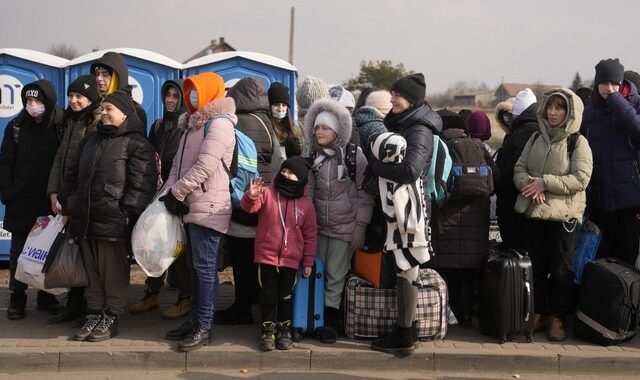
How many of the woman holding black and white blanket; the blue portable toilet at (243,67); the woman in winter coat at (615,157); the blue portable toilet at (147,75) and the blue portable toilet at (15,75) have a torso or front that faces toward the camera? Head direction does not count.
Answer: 4

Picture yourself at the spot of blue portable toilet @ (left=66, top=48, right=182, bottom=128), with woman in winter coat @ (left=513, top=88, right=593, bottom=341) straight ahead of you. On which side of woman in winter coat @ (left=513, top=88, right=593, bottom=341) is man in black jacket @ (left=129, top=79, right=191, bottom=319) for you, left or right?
right

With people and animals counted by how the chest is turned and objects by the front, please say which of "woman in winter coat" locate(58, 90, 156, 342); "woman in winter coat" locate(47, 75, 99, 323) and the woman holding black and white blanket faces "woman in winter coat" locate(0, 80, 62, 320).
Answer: the woman holding black and white blanket

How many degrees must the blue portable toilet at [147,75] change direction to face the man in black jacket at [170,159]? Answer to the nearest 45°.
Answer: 0° — it already faces them

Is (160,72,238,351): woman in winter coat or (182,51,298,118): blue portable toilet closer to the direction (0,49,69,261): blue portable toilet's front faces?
the woman in winter coat

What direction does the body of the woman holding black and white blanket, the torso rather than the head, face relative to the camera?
to the viewer's left

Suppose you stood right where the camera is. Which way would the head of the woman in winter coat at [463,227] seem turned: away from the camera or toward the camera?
away from the camera

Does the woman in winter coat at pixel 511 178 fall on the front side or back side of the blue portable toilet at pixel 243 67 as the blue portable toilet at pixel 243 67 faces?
on the front side

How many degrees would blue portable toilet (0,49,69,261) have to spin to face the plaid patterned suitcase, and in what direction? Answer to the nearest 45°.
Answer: approximately 45° to its left

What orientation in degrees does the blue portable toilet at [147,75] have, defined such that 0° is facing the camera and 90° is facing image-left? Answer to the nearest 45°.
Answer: approximately 0°

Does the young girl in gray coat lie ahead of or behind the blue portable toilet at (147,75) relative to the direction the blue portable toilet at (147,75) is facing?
ahead

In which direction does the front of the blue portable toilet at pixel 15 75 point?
toward the camera

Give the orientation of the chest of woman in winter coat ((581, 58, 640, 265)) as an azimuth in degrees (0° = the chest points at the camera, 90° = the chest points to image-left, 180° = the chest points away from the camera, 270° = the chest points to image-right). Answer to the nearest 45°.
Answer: approximately 0°

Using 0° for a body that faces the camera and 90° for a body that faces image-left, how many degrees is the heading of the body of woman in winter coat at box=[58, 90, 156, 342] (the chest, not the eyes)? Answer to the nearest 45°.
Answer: approximately 45°

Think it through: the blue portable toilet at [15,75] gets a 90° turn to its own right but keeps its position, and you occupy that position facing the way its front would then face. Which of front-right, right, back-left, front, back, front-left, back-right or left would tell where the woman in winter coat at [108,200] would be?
left
